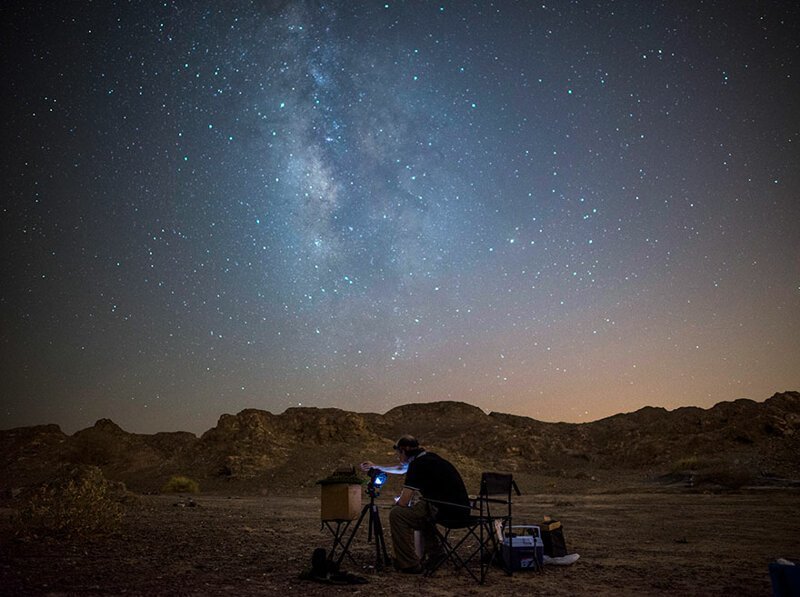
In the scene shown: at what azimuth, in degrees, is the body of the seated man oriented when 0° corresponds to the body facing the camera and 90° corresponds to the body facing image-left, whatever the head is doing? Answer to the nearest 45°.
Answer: approximately 90°

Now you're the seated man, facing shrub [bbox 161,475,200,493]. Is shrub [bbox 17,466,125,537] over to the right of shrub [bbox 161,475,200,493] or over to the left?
left

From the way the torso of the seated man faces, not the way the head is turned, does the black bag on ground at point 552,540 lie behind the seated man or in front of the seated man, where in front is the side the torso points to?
behind

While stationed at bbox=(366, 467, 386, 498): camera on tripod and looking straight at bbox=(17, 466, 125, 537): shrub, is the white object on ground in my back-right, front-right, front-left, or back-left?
back-right

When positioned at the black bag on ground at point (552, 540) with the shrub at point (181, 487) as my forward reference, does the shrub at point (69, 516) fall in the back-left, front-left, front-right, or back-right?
front-left

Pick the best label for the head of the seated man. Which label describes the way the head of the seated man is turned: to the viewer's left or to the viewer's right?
to the viewer's left

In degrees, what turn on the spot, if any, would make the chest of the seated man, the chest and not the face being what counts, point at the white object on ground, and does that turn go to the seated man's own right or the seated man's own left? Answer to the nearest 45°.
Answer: approximately 135° to the seated man's own right

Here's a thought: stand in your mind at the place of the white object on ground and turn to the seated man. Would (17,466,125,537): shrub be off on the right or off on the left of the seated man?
right

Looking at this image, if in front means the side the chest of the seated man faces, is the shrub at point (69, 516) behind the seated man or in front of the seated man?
in front
